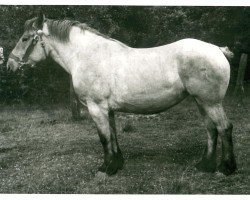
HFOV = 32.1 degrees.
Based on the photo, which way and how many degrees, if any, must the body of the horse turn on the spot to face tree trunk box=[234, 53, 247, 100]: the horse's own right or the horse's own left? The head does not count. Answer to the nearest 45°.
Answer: approximately 180°

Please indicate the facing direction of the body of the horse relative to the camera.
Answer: to the viewer's left
